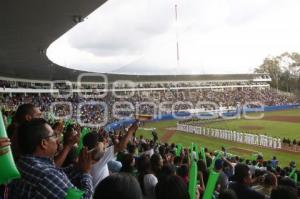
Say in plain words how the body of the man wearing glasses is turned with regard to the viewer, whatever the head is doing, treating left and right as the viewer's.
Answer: facing away from the viewer and to the right of the viewer

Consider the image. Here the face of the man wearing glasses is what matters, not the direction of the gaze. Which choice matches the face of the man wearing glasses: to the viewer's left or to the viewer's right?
to the viewer's right
